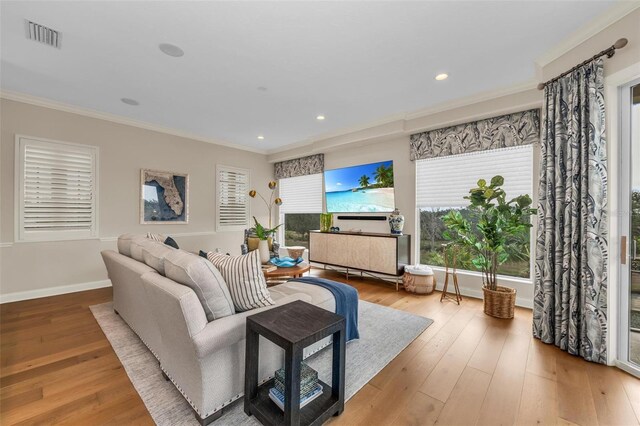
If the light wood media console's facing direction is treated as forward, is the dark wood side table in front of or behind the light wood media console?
in front

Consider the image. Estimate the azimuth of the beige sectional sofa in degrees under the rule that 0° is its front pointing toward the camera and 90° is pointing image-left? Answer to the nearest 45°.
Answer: approximately 225°

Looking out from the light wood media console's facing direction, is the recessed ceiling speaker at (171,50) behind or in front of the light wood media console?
in front

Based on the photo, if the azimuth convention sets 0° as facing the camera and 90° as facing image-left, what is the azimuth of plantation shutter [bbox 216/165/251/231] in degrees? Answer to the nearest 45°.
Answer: approximately 315°

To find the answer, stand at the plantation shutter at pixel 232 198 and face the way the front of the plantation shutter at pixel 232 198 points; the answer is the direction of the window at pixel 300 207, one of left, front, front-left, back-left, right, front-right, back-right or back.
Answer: front-left

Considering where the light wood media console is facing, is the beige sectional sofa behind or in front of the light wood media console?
in front

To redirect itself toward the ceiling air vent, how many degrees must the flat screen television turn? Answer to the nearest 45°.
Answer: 0° — it already faces it

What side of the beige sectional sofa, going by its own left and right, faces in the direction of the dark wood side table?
right

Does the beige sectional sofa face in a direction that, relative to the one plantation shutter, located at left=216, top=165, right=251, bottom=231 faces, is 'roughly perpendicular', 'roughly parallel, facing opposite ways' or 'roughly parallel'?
roughly perpendicular

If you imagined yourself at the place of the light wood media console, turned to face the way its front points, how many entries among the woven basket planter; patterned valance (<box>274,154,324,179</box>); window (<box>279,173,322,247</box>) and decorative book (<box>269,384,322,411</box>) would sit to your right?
2
